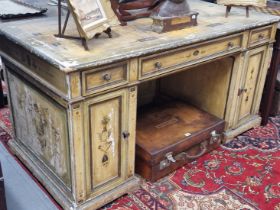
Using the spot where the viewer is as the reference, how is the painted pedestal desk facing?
facing the viewer and to the right of the viewer

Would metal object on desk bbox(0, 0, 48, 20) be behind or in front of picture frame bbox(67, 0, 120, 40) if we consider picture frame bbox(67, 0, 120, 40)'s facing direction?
behind

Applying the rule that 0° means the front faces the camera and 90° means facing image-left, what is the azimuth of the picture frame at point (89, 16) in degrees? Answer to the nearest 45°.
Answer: approximately 315°
